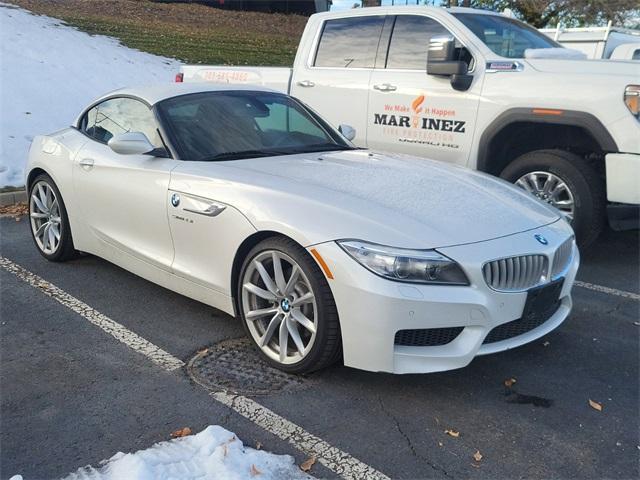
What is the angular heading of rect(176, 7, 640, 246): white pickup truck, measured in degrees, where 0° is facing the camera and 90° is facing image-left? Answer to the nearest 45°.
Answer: approximately 315°

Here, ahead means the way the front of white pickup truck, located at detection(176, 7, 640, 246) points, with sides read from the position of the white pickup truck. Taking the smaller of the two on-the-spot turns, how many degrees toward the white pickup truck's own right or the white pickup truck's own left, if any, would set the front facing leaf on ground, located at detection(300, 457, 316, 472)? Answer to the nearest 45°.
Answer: approximately 45° to the white pickup truck's own right

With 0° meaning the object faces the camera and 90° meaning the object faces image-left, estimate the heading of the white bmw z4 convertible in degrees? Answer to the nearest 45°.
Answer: approximately 315°

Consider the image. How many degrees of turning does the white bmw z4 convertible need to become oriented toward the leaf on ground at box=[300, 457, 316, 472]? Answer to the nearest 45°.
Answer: approximately 45° to its right

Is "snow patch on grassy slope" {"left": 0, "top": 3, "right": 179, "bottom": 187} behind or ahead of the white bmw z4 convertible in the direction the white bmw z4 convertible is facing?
behind

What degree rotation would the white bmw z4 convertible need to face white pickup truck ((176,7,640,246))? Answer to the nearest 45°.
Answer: approximately 90° to its left

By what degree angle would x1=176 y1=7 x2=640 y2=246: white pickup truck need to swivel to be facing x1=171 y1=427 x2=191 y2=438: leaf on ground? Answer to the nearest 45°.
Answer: approximately 45° to its right

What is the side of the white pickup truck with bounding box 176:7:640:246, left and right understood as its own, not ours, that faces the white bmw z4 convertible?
right
